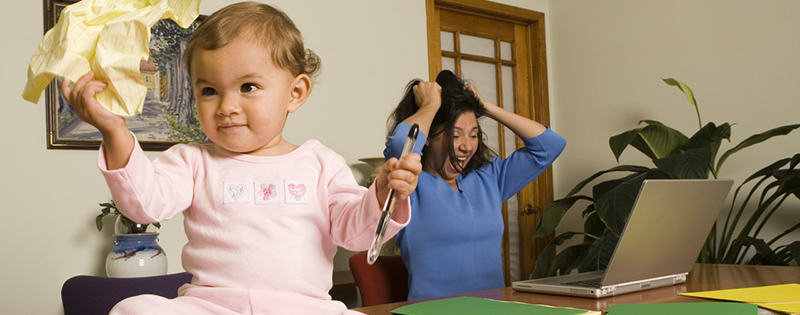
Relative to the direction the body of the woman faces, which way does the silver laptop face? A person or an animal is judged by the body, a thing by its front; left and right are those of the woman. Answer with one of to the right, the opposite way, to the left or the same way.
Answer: the opposite way

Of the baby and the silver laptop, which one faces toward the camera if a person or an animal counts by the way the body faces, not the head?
the baby

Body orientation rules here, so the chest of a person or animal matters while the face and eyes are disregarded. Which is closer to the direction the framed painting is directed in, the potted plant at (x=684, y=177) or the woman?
the woman

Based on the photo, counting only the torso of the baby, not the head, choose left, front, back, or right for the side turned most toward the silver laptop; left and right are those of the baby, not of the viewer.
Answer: left

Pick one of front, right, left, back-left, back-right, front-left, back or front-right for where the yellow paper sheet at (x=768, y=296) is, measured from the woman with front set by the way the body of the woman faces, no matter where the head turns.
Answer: front

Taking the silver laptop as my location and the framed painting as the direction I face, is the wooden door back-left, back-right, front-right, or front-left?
front-right

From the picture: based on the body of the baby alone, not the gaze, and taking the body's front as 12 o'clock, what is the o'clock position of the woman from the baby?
The woman is roughly at 7 o'clock from the baby.

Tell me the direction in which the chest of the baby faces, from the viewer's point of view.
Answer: toward the camera

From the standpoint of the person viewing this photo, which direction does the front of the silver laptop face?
facing away from the viewer and to the left of the viewer

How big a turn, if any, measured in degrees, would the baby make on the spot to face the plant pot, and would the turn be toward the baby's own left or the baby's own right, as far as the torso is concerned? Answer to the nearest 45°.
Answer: approximately 180°

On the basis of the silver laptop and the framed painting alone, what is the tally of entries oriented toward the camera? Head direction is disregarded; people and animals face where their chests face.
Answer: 1

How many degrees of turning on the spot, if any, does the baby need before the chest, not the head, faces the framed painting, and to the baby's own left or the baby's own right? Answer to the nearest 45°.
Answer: approximately 180°

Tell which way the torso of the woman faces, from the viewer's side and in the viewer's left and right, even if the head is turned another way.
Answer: facing the viewer and to the right of the viewer

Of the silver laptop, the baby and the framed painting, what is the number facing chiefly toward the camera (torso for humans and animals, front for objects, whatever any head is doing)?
2

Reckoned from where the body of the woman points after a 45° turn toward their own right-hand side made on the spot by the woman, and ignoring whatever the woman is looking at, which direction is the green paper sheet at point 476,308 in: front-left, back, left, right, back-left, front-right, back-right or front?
front

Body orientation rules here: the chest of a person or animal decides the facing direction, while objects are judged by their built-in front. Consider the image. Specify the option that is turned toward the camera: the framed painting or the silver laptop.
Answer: the framed painting

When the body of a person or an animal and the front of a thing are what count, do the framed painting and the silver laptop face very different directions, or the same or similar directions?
very different directions

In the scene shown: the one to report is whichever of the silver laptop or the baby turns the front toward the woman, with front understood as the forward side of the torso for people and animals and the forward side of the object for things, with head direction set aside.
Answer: the silver laptop
